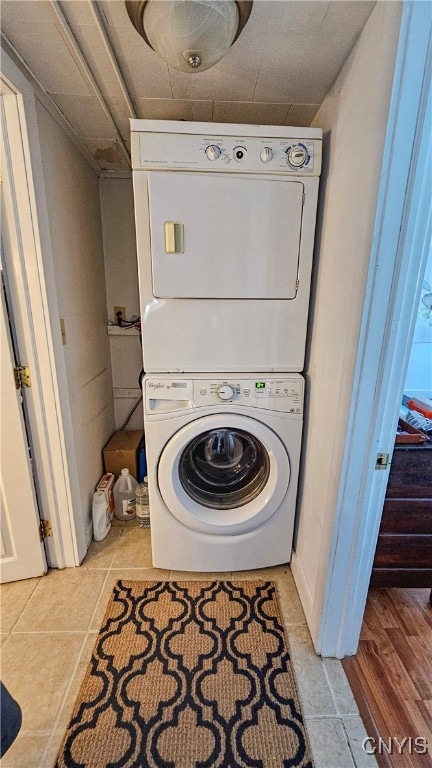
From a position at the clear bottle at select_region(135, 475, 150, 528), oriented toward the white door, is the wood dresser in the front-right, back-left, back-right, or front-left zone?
back-left

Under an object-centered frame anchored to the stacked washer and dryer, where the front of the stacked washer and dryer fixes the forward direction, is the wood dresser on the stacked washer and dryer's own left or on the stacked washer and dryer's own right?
on the stacked washer and dryer's own left

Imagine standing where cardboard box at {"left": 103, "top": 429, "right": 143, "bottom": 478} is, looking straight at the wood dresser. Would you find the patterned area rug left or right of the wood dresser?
right

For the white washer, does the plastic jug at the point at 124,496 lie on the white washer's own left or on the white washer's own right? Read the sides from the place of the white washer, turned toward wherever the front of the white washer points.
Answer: on the white washer's own right

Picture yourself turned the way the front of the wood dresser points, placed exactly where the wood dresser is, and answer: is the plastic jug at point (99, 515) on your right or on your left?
on your right
